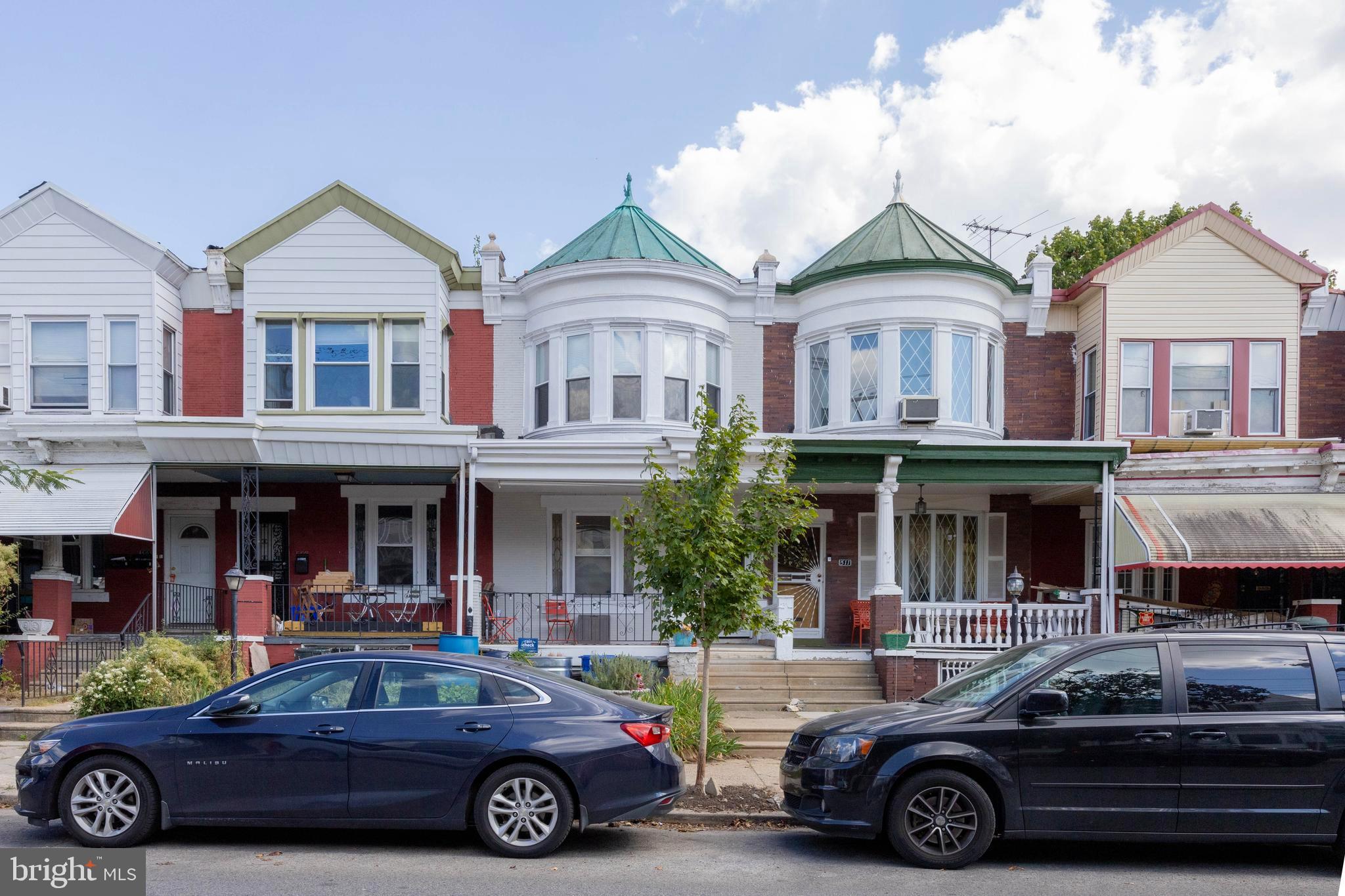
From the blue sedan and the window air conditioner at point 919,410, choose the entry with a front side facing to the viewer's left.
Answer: the blue sedan

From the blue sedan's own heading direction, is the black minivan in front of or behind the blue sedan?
behind

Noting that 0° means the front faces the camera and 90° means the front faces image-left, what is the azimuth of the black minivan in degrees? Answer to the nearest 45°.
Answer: approximately 90°

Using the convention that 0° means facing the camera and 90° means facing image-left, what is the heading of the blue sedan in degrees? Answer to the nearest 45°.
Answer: approximately 90°

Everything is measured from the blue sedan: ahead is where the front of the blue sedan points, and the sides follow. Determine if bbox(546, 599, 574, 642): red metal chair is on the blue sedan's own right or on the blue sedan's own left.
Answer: on the blue sedan's own right

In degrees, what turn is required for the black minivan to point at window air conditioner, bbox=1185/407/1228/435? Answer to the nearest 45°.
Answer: approximately 90° to its right
